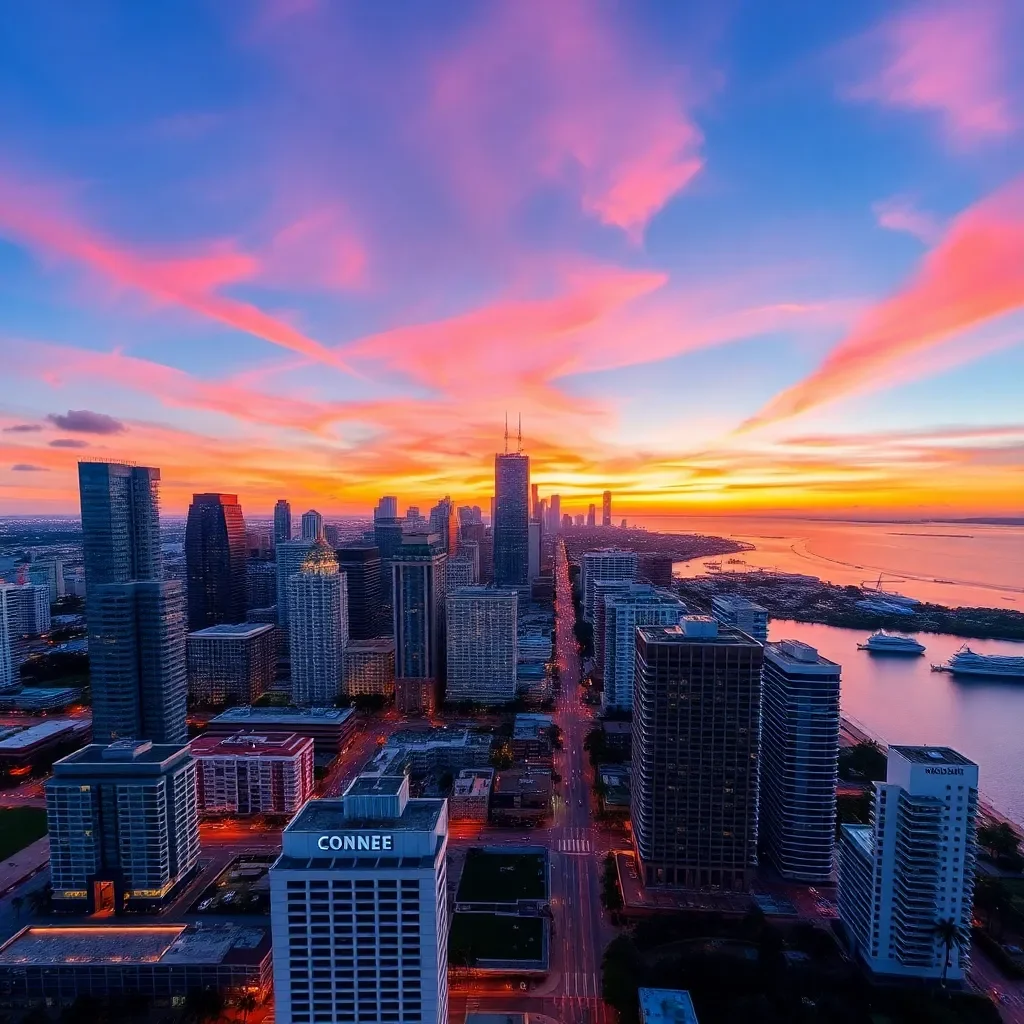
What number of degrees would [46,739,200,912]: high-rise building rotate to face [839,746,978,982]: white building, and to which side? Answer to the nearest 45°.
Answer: approximately 45° to its left

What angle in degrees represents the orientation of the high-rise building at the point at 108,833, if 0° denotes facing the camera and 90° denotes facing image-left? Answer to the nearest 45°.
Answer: approximately 0°

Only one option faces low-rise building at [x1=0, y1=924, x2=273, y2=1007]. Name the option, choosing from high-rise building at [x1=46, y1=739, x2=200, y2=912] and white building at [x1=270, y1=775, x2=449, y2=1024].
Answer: the high-rise building

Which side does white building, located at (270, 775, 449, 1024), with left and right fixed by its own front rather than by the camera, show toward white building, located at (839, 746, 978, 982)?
left

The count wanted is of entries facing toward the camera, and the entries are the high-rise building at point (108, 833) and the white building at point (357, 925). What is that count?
2

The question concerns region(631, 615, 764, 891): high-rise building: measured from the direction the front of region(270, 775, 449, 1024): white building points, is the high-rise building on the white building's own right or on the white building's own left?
on the white building's own left

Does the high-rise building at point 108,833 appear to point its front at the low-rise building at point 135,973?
yes

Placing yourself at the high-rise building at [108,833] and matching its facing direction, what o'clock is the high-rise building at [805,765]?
the high-rise building at [805,765] is roughly at 10 o'clock from the high-rise building at [108,833].

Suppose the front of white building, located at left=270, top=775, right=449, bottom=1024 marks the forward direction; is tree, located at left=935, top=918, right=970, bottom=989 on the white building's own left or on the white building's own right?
on the white building's own left

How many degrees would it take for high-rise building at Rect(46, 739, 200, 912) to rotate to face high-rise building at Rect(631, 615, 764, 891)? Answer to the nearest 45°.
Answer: approximately 45° to its left
